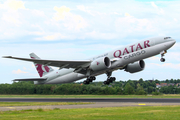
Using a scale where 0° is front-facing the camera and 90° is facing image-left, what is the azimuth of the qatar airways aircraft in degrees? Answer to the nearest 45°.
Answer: approximately 315°
